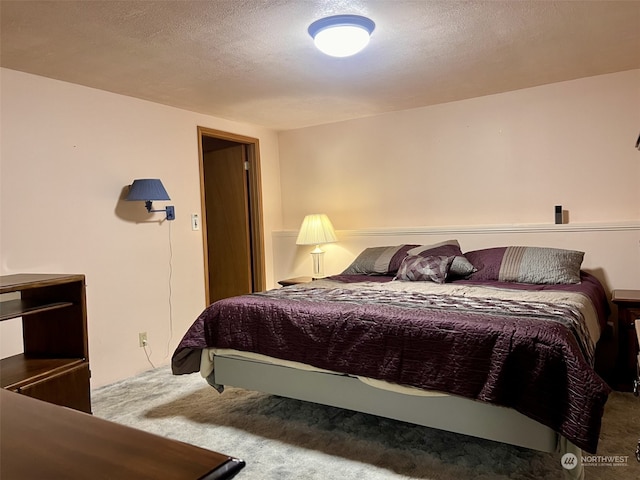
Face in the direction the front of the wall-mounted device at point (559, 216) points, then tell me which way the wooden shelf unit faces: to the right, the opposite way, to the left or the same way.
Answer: to the left

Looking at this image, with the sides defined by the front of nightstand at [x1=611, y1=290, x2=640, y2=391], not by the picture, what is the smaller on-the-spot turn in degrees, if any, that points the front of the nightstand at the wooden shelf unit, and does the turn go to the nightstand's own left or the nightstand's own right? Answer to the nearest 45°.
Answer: approximately 45° to the nightstand's own right

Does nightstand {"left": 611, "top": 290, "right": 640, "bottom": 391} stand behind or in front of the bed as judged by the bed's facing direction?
behind

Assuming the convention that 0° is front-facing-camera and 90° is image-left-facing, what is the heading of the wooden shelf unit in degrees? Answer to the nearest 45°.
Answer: approximately 315°

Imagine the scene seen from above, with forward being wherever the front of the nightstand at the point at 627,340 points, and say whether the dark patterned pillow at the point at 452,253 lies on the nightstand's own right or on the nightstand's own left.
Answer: on the nightstand's own right

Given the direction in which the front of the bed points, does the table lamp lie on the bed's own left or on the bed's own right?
on the bed's own right

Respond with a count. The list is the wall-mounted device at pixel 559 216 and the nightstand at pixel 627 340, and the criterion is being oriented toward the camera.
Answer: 2

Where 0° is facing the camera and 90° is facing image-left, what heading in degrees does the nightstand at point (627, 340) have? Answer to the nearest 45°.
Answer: approximately 0°

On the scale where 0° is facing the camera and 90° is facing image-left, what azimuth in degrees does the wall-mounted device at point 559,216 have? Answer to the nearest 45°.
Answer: approximately 0°

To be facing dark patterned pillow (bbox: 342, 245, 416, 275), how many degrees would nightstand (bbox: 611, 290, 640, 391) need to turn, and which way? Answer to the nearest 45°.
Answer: approximately 90° to its right

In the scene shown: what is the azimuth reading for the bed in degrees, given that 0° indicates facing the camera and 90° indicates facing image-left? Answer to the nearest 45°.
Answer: approximately 45°

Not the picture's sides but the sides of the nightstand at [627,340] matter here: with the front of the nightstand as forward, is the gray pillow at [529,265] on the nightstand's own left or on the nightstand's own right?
on the nightstand's own right
